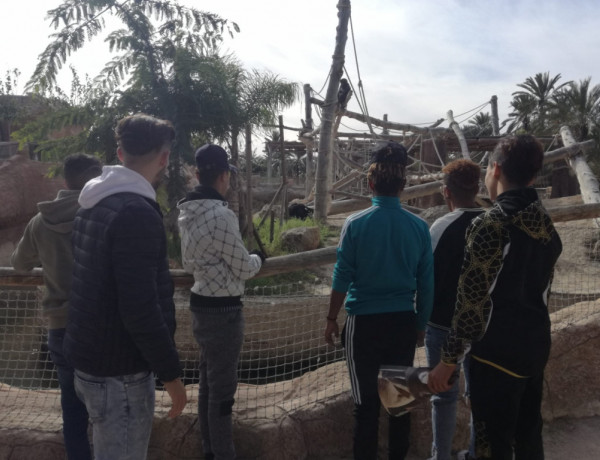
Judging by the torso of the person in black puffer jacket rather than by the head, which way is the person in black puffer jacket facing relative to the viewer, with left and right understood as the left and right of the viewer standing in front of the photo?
facing away from the viewer and to the right of the viewer

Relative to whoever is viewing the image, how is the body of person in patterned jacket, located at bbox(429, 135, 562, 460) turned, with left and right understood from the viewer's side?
facing away from the viewer and to the left of the viewer

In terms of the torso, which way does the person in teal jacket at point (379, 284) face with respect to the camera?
away from the camera

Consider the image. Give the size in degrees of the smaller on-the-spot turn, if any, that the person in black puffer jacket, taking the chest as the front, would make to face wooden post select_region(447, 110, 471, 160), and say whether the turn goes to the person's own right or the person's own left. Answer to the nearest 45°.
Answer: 0° — they already face it

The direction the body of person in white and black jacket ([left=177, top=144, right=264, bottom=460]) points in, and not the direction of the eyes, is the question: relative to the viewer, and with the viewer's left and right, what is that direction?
facing away from the viewer and to the right of the viewer

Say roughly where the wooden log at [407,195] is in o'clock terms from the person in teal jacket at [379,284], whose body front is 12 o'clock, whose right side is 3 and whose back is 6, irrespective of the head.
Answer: The wooden log is roughly at 12 o'clock from the person in teal jacket.

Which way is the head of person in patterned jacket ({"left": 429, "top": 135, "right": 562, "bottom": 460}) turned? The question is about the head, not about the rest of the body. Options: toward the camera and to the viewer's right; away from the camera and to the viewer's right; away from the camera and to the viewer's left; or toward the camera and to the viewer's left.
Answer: away from the camera and to the viewer's left

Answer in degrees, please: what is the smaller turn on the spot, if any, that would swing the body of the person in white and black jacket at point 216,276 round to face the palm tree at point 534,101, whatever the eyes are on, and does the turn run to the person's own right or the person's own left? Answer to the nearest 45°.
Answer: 0° — they already face it

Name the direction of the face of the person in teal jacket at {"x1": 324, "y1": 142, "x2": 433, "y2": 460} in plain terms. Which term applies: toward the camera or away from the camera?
away from the camera

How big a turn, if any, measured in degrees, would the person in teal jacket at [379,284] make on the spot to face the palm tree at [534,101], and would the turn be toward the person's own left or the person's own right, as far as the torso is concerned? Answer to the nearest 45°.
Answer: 0° — they already face it

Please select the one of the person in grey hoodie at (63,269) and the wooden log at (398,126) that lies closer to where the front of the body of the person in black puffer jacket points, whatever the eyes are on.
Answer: the wooden log
